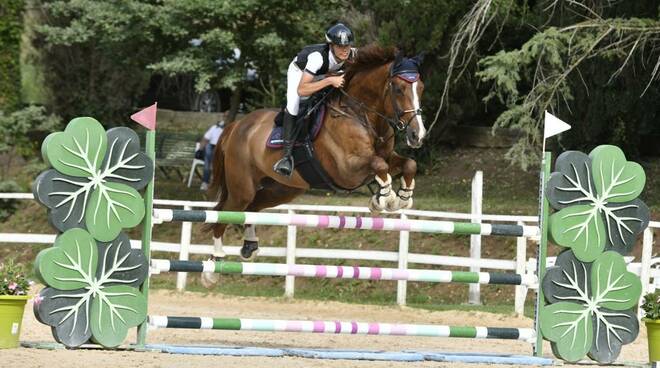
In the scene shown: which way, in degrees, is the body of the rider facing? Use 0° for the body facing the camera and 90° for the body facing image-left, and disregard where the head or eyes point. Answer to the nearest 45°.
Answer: approximately 315°

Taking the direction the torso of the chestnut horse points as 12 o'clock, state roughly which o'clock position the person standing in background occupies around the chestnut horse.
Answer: The person standing in background is roughly at 7 o'clock from the chestnut horse.

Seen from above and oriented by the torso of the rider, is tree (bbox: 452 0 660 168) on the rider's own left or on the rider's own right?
on the rider's own left

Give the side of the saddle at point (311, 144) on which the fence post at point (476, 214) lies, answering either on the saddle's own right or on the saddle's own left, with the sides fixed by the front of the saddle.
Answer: on the saddle's own left

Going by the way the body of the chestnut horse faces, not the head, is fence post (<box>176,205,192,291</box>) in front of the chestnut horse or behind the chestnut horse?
behind

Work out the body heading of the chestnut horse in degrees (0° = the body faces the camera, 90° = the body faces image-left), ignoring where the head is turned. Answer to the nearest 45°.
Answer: approximately 315°
